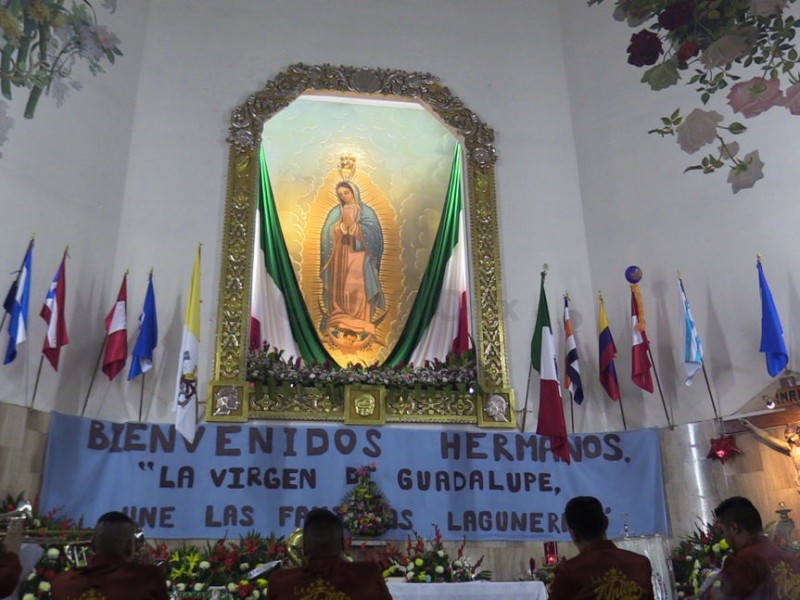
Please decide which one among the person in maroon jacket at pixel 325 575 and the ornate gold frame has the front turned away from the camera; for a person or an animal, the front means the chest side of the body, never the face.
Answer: the person in maroon jacket

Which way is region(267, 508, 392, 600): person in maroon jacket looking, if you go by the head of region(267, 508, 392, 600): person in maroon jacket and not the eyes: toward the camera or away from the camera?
away from the camera

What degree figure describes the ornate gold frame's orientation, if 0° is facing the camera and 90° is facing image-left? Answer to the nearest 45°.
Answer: approximately 0°

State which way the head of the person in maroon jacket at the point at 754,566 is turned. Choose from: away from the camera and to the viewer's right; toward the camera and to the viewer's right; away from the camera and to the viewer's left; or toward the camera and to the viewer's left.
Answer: away from the camera and to the viewer's left

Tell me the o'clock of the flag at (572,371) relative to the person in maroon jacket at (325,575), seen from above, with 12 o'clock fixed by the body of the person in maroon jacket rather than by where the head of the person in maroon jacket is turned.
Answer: The flag is roughly at 1 o'clock from the person in maroon jacket.

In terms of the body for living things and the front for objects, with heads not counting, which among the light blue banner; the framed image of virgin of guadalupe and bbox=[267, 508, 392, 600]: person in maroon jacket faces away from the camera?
the person in maroon jacket

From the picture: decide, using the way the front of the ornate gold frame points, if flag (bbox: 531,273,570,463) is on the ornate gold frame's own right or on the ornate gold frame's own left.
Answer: on the ornate gold frame's own left

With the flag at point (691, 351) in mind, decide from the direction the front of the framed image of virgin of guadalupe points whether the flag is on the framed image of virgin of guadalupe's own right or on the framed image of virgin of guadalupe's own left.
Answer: on the framed image of virgin of guadalupe's own left

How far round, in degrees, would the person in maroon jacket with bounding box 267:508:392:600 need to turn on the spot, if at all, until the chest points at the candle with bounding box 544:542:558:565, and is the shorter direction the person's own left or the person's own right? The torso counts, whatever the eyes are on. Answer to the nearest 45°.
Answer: approximately 45° to the person's own right
